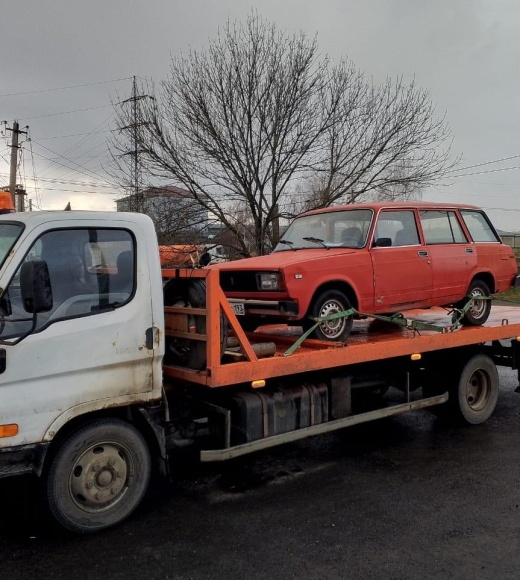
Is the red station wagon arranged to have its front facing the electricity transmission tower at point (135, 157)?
no

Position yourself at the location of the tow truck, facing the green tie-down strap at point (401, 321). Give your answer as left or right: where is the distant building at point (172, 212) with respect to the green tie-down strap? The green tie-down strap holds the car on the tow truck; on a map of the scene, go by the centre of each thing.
left

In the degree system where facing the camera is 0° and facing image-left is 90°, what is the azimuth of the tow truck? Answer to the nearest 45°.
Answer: approximately 45°

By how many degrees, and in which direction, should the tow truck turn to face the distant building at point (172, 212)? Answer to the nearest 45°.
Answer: approximately 135° to its right

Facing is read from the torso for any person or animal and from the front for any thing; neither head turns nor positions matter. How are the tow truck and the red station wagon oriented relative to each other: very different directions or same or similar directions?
same or similar directions

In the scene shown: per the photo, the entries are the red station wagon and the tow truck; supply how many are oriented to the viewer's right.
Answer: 0

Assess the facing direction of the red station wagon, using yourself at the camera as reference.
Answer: facing the viewer and to the left of the viewer

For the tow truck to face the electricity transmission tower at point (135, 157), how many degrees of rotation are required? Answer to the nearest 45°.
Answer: approximately 135° to its right

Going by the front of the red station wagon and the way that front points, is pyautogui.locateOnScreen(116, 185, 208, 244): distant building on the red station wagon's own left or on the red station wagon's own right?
on the red station wagon's own right
